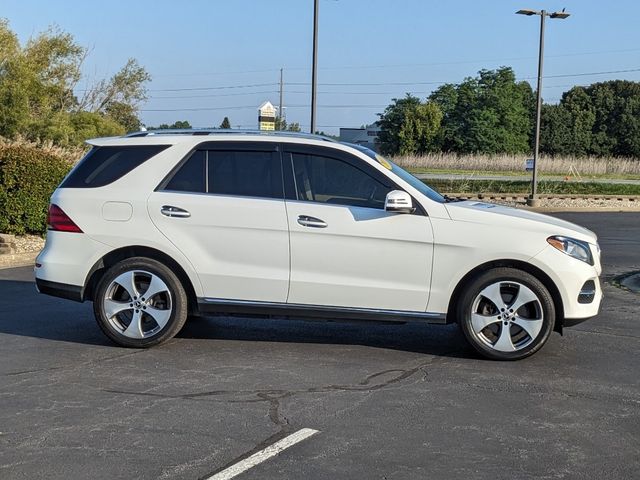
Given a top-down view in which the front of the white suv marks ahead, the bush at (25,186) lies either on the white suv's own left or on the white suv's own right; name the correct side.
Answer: on the white suv's own left

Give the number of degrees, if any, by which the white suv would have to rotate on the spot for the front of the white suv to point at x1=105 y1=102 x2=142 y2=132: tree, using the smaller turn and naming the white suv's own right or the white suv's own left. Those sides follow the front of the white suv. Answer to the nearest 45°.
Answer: approximately 90° to the white suv's own left

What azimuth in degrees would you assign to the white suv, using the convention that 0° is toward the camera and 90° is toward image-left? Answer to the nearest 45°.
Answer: approximately 270°

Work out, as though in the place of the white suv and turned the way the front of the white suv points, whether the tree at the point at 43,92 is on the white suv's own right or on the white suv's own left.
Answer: on the white suv's own left
